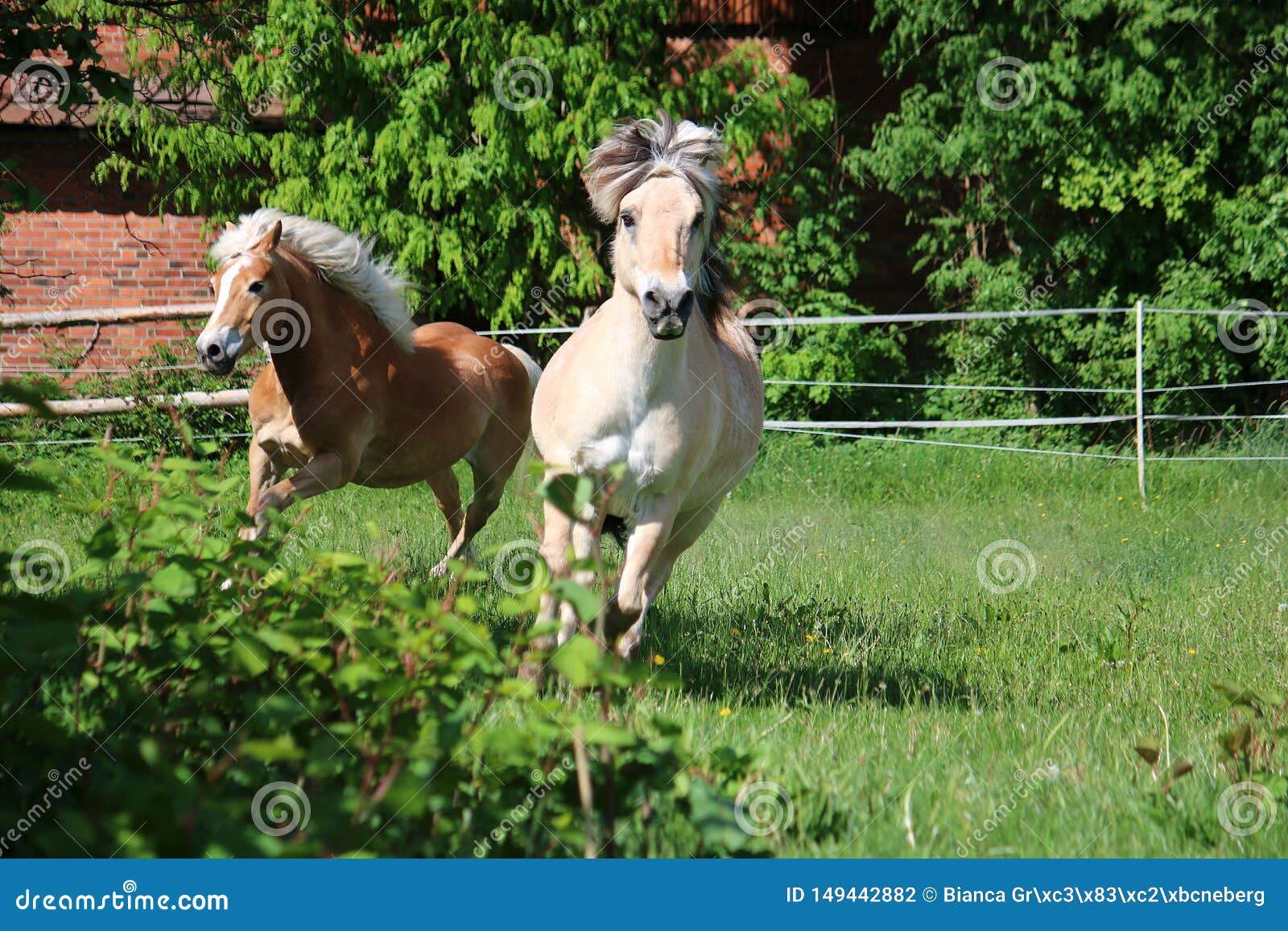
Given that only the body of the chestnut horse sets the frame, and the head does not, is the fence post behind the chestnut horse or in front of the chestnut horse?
behind

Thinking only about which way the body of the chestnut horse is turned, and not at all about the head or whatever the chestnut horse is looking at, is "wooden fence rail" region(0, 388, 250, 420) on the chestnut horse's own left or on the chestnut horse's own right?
on the chestnut horse's own right

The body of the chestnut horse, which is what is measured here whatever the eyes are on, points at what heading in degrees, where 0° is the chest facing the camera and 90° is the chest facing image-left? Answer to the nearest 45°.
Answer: approximately 45°

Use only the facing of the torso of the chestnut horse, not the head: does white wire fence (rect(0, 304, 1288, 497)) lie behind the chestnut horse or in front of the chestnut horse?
behind

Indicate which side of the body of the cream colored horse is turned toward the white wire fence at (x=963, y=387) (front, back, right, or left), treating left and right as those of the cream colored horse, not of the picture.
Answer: back

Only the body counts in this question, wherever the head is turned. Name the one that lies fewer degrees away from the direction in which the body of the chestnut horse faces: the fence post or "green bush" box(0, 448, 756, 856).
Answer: the green bush

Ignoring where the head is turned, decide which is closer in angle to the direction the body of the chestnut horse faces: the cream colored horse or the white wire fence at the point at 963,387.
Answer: the cream colored horse

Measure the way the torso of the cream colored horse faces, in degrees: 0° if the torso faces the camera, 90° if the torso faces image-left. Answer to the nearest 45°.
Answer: approximately 0°
